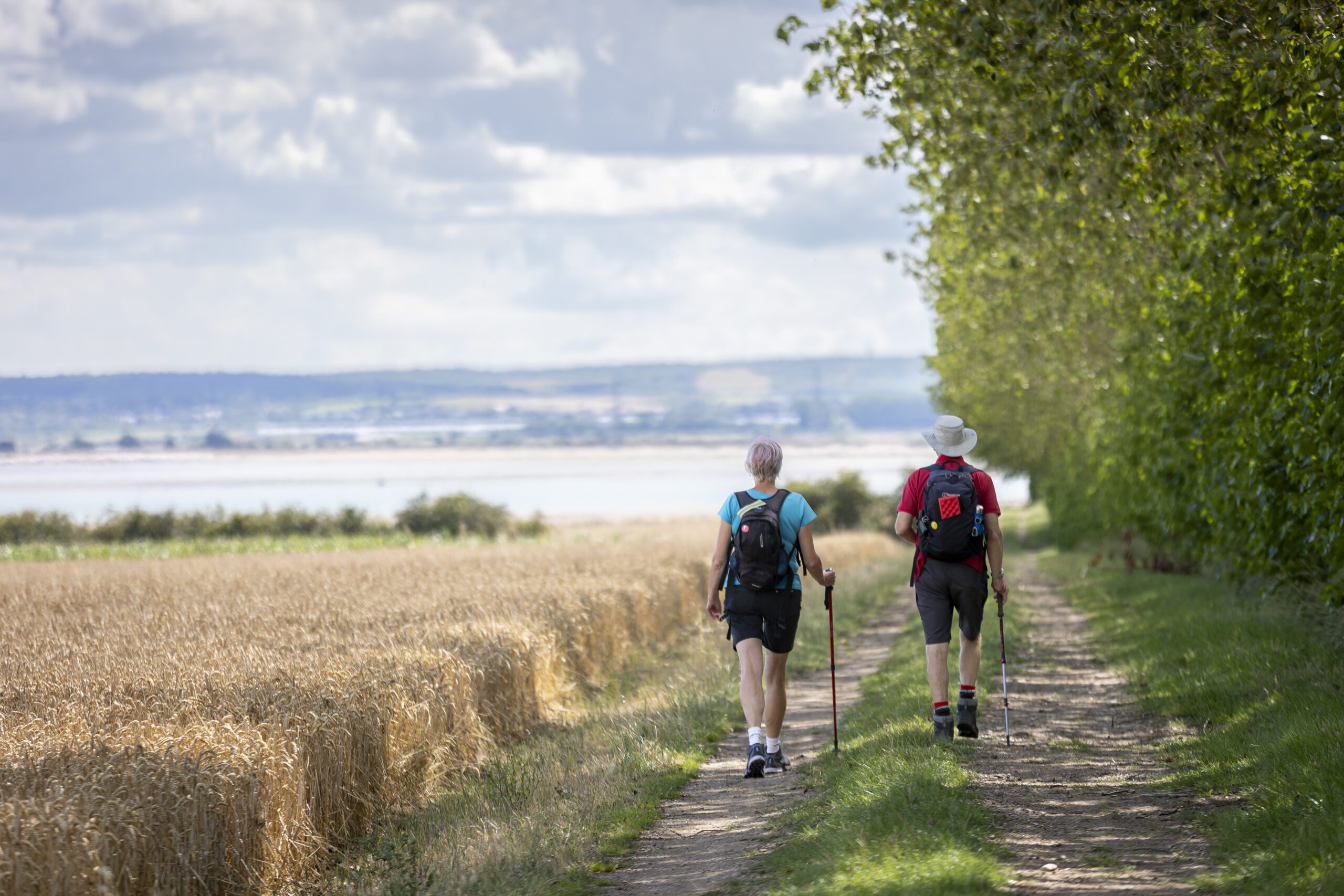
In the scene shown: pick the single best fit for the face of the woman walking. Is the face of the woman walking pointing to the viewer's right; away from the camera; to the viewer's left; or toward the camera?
away from the camera

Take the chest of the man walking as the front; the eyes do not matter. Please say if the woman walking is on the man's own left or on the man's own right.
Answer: on the man's own left

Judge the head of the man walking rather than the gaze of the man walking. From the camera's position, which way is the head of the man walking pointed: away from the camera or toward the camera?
away from the camera

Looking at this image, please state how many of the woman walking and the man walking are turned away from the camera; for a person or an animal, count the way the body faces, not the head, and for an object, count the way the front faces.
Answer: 2

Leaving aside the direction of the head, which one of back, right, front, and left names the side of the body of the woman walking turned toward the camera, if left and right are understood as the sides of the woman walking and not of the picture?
back

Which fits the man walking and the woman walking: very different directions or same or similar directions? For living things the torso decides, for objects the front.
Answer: same or similar directions

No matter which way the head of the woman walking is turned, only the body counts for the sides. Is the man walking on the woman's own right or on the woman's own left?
on the woman's own right

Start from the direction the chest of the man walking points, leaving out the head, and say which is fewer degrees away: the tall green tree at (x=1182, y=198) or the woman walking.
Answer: the tall green tree

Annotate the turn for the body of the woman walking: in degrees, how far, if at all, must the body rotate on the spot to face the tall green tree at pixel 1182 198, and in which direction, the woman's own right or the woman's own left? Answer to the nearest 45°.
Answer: approximately 45° to the woman's own right

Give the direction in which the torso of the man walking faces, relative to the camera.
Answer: away from the camera
